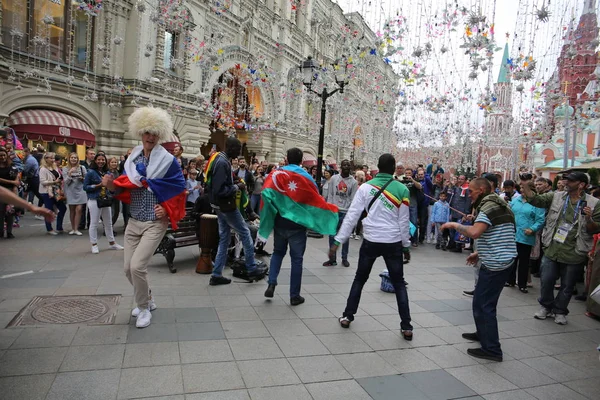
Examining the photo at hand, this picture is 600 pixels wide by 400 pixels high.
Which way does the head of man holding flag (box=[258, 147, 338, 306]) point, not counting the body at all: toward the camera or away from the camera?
away from the camera

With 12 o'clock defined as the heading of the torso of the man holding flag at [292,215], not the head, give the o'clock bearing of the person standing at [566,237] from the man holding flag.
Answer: The person standing is roughly at 3 o'clock from the man holding flag.

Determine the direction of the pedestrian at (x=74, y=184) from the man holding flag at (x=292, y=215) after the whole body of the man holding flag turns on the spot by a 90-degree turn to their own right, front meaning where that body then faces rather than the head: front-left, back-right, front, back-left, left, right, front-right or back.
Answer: back-left

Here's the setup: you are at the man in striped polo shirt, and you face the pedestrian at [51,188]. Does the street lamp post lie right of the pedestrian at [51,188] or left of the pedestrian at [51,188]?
right

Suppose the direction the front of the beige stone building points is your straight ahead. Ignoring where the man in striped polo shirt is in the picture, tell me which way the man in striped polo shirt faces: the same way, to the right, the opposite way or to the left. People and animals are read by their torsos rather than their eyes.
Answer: the opposite way

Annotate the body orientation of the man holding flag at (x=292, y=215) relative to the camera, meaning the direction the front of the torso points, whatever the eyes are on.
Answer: away from the camera

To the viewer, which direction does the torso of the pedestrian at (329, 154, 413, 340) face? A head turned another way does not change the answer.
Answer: away from the camera

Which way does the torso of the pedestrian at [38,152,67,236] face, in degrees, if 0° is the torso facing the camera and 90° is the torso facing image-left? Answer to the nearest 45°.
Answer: approximately 315°

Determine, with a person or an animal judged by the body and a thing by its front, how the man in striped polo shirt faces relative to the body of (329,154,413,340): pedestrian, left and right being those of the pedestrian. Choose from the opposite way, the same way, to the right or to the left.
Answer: to the left

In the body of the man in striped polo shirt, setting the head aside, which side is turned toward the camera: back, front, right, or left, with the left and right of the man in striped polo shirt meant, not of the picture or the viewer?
left

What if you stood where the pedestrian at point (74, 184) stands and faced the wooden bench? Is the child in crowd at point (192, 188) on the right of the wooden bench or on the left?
left
